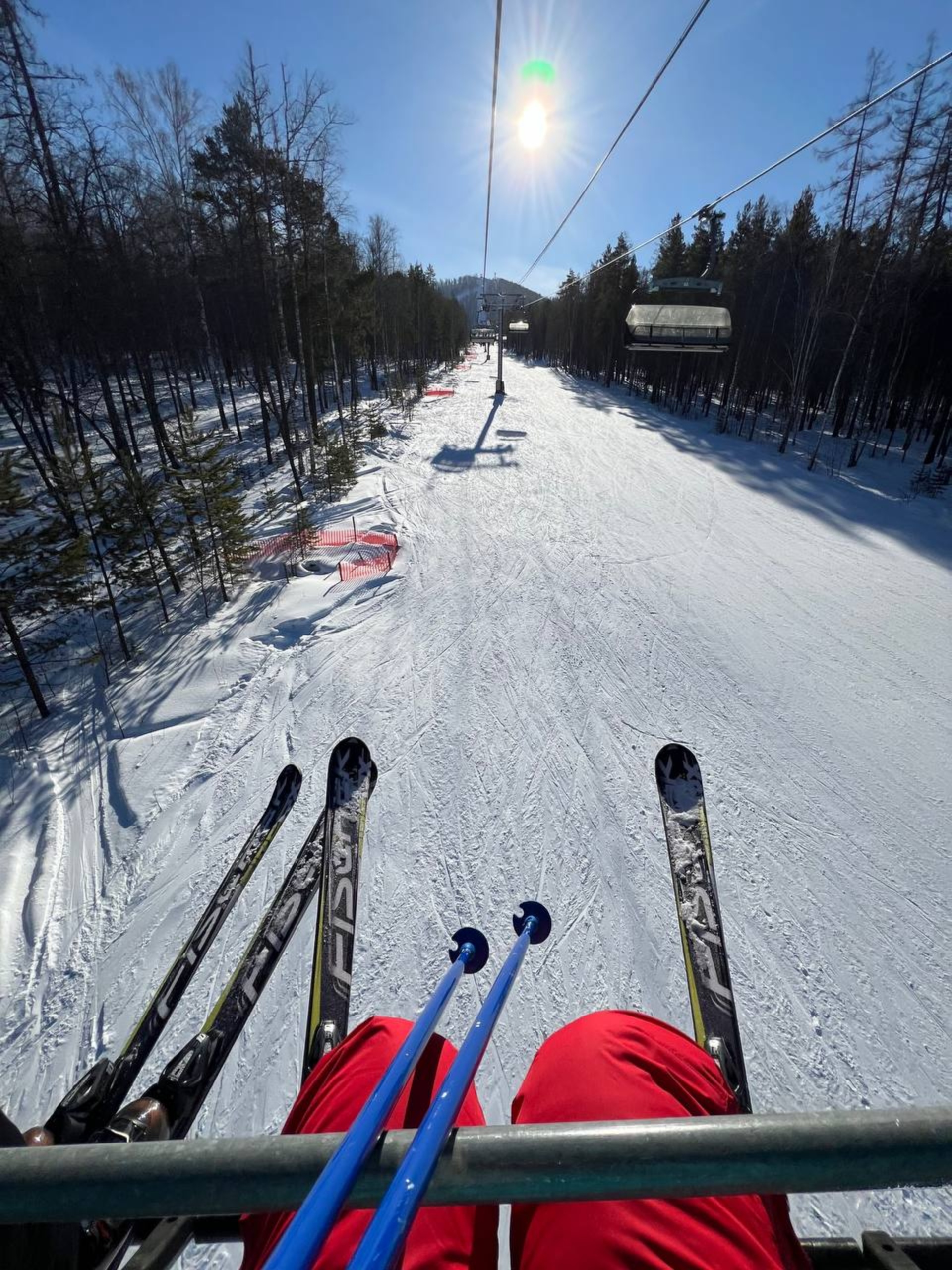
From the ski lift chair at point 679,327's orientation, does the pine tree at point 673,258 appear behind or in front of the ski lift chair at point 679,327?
behind

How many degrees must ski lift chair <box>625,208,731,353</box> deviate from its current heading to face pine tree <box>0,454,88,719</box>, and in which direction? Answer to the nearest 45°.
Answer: approximately 45° to its right

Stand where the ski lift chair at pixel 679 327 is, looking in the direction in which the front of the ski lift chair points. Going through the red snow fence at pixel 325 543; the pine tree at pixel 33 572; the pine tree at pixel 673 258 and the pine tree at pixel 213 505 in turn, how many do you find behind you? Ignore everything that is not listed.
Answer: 1

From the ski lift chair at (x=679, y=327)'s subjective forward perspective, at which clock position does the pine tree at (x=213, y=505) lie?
The pine tree is roughly at 1 o'clock from the ski lift chair.

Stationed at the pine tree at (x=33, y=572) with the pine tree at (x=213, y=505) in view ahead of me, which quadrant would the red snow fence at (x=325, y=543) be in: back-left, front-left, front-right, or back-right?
front-right

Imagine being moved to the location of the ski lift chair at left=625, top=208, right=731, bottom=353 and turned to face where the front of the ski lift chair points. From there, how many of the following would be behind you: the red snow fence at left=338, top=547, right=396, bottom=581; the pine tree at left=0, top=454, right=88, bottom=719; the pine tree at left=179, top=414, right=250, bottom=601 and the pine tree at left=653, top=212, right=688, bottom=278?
1

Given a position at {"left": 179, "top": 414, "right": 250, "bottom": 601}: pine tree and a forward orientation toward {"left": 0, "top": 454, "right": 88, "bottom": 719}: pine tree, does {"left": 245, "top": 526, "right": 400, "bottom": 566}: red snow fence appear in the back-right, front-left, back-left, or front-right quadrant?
back-left

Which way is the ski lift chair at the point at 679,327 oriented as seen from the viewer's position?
toward the camera

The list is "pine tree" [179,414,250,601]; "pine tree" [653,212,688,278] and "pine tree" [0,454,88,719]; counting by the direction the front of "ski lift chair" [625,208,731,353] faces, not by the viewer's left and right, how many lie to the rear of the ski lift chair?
1

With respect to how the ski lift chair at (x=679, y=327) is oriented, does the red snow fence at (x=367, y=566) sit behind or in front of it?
in front

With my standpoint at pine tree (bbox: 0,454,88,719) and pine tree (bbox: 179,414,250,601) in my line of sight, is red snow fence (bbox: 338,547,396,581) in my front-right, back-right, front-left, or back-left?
front-right

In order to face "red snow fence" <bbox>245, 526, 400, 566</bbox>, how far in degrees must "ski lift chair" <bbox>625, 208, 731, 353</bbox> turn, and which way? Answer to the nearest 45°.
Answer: approximately 45° to its right
